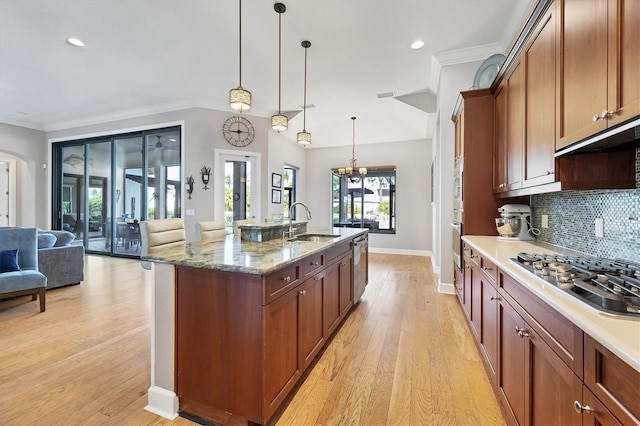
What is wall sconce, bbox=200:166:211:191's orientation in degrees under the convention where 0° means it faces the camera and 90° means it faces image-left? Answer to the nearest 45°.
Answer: approximately 0°

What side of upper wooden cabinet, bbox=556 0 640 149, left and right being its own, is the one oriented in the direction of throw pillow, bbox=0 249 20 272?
front

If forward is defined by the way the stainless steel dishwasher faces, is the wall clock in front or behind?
behind

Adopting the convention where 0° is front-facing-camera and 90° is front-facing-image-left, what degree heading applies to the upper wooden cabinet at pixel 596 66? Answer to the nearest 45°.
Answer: approximately 45°

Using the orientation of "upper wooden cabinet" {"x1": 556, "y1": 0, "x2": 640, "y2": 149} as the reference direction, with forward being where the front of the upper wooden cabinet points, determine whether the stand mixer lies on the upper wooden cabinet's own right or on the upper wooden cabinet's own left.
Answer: on the upper wooden cabinet's own right

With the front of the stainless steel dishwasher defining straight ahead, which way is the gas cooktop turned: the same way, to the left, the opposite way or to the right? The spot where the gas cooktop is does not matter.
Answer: the opposite way

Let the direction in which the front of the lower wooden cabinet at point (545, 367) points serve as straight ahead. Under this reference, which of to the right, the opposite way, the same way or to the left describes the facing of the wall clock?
to the left

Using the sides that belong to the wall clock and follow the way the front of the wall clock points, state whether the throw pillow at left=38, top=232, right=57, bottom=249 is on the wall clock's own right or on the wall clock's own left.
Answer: on the wall clock's own right

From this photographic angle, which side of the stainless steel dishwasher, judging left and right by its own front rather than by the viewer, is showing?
right

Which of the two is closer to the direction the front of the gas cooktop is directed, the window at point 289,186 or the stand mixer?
the window

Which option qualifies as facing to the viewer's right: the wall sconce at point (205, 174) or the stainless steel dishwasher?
the stainless steel dishwasher

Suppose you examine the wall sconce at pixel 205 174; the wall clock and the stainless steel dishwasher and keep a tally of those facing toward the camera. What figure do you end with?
2

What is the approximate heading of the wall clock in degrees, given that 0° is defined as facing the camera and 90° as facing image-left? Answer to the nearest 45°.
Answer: approximately 0°
